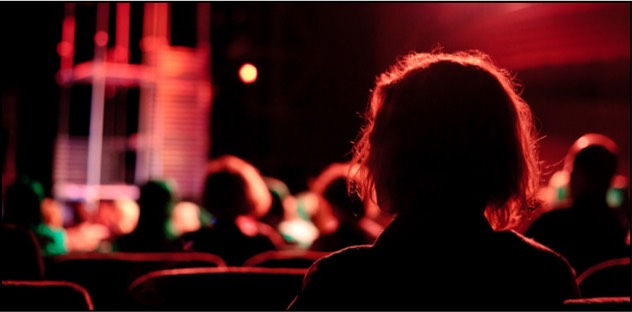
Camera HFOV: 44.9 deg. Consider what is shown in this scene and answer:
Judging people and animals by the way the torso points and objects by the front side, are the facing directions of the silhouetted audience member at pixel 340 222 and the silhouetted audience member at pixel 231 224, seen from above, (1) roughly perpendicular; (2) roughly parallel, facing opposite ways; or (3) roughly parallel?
roughly parallel

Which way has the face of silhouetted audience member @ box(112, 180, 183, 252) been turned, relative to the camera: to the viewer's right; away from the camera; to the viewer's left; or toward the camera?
away from the camera

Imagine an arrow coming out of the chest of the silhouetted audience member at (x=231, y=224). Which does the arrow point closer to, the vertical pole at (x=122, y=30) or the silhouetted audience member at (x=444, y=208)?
the vertical pole

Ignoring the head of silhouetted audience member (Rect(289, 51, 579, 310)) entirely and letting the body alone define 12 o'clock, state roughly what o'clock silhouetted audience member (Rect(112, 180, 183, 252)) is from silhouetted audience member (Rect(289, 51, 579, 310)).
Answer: silhouetted audience member (Rect(112, 180, 183, 252)) is roughly at 11 o'clock from silhouetted audience member (Rect(289, 51, 579, 310)).

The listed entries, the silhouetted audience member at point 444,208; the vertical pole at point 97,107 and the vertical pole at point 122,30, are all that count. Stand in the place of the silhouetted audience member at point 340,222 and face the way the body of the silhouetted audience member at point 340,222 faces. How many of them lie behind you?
1

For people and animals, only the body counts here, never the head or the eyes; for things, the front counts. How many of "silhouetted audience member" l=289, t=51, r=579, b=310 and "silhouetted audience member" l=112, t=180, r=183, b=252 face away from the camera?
2

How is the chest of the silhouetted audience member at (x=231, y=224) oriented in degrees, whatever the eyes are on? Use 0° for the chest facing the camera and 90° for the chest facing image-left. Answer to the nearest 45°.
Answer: approximately 180°

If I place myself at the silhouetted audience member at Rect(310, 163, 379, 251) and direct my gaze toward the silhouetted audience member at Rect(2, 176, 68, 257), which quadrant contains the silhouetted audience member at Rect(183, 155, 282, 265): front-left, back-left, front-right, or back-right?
front-left

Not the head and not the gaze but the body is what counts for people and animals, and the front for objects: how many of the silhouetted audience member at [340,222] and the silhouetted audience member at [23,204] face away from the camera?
2

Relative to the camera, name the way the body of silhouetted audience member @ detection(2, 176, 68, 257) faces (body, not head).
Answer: away from the camera

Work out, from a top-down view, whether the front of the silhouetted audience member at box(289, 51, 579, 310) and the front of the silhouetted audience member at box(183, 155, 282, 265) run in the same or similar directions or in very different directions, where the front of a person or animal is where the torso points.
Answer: same or similar directions

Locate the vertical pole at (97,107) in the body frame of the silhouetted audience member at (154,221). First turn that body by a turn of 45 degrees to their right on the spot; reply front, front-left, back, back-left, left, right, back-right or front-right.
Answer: front-left

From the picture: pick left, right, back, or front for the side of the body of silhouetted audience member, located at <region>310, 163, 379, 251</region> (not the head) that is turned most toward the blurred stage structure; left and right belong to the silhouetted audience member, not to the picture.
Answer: front

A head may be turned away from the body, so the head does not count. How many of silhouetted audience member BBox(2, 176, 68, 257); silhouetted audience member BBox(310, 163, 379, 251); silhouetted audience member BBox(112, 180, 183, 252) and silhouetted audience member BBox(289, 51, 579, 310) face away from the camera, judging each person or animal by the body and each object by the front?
4

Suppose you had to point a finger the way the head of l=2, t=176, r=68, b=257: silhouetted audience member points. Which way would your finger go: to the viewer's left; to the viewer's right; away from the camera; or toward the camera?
away from the camera

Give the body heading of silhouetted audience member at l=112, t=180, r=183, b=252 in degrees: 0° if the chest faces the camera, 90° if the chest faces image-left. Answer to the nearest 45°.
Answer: approximately 180°

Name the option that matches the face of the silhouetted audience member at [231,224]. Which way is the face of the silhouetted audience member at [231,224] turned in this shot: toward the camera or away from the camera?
away from the camera

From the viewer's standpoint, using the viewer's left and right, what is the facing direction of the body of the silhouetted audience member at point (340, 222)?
facing away from the viewer
